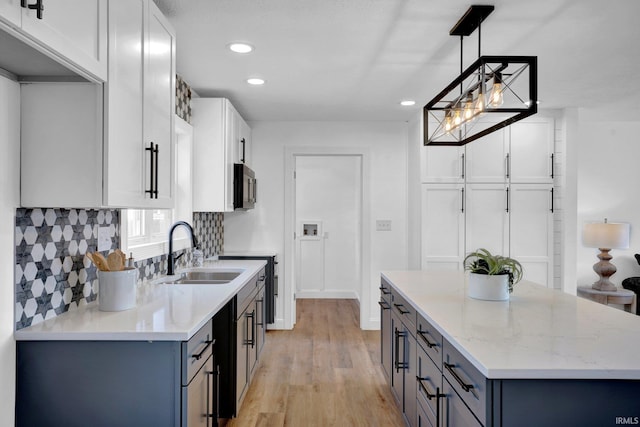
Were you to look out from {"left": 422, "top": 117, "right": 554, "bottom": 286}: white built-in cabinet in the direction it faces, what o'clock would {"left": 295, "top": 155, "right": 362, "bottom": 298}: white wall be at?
The white wall is roughly at 4 o'clock from the white built-in cabinet.

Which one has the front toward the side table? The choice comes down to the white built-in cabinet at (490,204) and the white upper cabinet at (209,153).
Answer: the white upper cabinet

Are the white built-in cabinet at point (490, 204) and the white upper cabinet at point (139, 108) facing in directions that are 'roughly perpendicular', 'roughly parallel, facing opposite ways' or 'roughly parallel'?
roughly perpendicular

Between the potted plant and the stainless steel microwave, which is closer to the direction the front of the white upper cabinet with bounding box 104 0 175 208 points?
the potted plant

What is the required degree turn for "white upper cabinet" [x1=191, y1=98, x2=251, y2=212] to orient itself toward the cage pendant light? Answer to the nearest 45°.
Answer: approximately 45° to its right

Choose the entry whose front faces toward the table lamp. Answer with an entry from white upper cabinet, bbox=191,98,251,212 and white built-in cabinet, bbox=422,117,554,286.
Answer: the white upper cabinet

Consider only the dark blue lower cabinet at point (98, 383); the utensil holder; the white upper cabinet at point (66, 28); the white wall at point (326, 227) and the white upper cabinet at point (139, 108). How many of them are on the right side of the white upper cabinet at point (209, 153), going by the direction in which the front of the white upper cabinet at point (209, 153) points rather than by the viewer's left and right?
4

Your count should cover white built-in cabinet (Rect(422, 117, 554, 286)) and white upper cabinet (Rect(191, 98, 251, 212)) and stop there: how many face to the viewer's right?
1

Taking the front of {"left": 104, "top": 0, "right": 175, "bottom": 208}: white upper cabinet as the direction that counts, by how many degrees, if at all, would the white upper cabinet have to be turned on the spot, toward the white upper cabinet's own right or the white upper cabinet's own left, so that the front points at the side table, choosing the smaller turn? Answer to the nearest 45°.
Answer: approximately 45° to the white upper cabinet's own left

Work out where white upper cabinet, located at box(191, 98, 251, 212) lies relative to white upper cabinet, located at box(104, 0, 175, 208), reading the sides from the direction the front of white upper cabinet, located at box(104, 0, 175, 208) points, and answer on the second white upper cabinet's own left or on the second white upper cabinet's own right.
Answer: on the second white upper cabinet's own left

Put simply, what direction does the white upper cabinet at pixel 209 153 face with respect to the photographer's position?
facing to the right of the viewer
